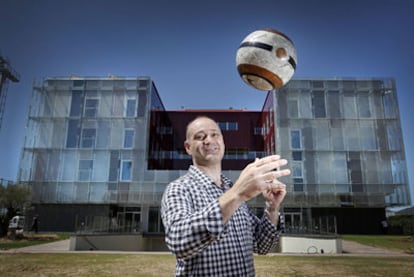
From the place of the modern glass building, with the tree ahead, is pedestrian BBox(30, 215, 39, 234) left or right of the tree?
right

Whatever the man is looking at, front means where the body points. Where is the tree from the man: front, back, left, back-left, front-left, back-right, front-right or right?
back

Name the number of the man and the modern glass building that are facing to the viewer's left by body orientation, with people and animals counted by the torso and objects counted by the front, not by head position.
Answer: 0

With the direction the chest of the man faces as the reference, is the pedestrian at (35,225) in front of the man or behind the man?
behind

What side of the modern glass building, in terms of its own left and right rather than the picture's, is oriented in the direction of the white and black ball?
front

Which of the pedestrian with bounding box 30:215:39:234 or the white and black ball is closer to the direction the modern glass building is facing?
the white and black ball

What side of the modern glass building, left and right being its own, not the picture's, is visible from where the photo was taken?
front
